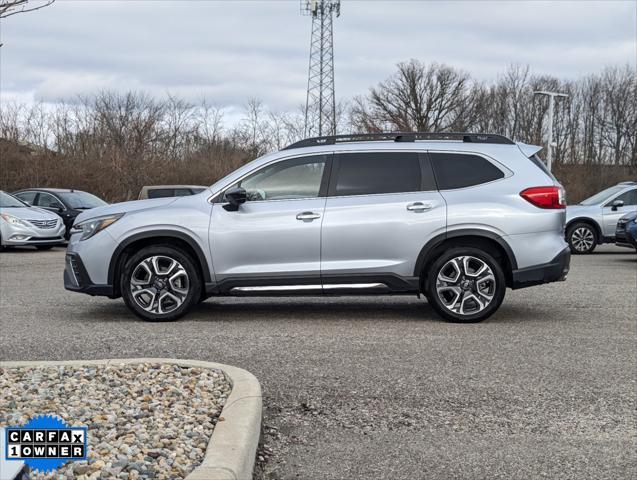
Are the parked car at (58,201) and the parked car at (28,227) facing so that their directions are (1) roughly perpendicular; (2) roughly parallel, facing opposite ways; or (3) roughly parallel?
roughly parallel

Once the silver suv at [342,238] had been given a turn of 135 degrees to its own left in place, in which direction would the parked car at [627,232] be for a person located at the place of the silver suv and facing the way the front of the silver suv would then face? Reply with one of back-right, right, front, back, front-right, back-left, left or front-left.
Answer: left

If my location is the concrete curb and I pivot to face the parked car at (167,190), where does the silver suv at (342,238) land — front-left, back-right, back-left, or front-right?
front-right

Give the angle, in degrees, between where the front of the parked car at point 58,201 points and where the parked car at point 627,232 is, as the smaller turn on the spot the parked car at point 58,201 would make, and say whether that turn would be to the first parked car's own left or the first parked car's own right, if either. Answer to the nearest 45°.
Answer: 0° — it already faces it

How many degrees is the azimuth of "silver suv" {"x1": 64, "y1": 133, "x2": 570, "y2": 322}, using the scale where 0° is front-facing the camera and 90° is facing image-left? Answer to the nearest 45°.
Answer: approximately 90°

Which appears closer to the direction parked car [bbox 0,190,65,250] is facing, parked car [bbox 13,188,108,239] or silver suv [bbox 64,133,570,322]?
the silver suv

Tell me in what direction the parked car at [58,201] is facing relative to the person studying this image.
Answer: facing the viewer and to the right of the viewer

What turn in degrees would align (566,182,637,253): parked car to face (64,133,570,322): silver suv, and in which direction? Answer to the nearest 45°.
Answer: approximately 45° to its left

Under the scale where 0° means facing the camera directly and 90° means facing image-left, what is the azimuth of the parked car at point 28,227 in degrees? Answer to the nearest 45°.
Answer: approximately 315°

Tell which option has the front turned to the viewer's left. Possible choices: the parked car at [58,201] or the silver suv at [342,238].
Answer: the silver suv

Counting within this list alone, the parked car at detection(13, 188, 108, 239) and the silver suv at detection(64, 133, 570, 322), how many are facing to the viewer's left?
1

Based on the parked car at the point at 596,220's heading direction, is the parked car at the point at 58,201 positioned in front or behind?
in front

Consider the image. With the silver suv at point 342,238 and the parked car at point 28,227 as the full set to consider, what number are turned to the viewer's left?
1

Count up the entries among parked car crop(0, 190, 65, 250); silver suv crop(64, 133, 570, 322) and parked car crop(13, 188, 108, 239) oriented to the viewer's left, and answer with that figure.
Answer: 1

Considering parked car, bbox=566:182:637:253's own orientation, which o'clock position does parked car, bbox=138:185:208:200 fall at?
parked car, bbox=138:185:208:200 is roughly at 1 o'clock from parked car, bbox=566:182:637:253.

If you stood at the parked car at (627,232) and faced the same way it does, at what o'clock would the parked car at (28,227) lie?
the parked car at (28,227) is roughly at 1 o'clock from the parked car at (627,232).

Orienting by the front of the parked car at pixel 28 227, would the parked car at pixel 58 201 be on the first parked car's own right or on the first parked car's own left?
on the first parked car's own left
